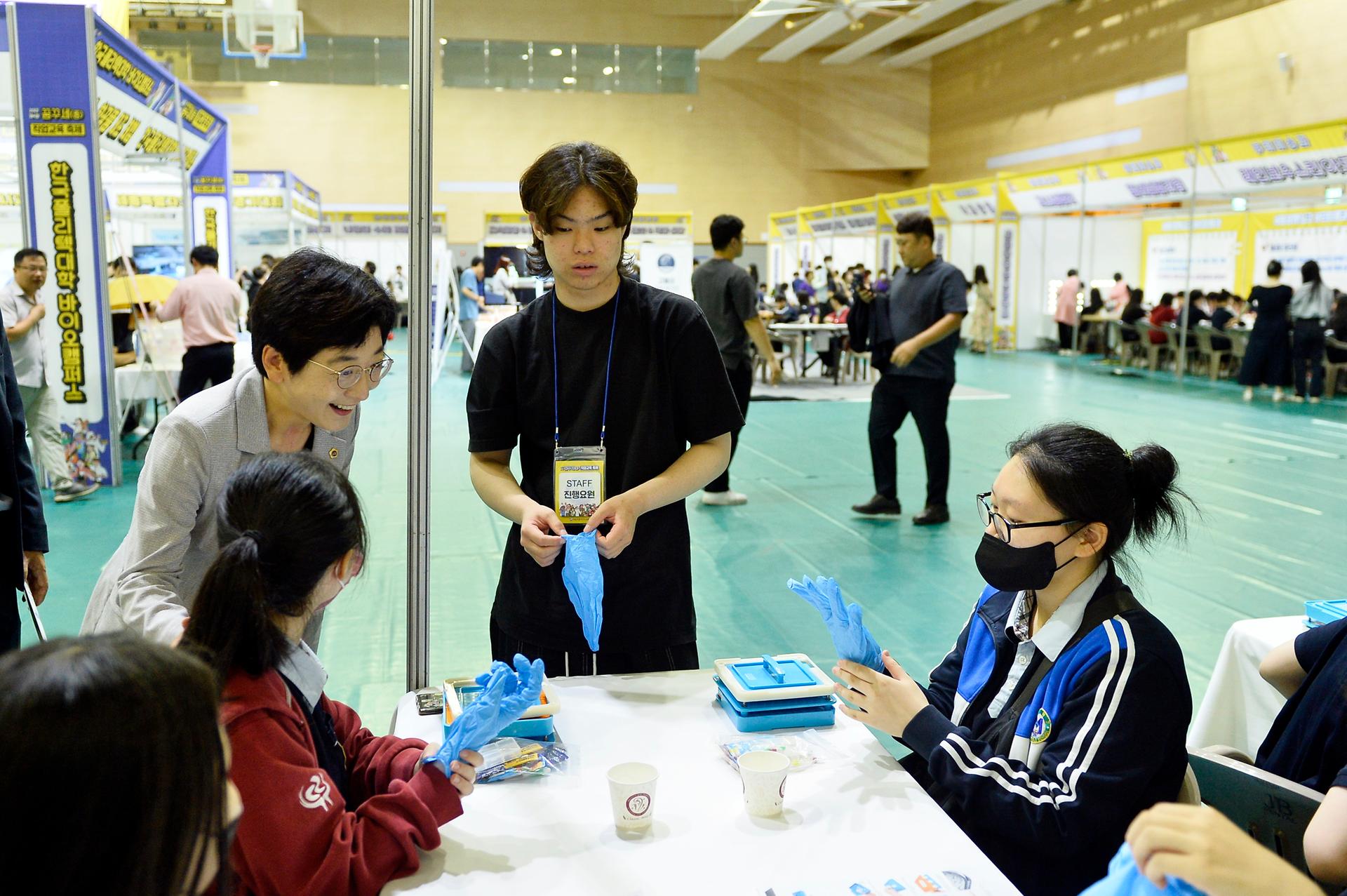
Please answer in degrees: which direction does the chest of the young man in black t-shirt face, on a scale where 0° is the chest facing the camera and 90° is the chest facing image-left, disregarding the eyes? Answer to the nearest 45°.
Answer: approximately 0°

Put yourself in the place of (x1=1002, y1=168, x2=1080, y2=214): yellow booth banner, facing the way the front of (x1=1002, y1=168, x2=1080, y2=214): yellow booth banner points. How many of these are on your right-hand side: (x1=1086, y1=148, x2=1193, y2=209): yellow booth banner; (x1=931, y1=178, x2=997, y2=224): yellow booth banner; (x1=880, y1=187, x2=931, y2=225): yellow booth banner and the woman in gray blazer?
2

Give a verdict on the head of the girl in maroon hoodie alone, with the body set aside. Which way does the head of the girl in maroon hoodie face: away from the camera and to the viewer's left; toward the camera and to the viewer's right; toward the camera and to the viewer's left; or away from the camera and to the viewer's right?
away from the camera and to the viewer's right

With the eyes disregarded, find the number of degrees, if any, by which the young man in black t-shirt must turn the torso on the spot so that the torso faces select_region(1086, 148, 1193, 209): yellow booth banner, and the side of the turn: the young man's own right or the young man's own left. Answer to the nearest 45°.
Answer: approximately 135° to the young man's own left

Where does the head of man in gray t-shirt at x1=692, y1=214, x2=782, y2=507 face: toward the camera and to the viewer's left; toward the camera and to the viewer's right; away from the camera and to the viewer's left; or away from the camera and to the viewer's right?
away from the camera and to the viewer's right

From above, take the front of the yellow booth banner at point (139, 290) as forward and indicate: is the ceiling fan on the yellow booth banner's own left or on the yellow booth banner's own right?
on the yellow booth banner's own left

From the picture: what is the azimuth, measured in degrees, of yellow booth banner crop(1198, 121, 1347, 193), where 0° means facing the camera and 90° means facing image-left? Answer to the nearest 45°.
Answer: approximately 45°

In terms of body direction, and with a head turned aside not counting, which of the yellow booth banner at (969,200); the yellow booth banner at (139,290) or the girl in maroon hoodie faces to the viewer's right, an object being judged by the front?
the girl in maroon hoodie

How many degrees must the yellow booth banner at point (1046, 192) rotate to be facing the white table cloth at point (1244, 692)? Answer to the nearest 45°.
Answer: approximately 45° to its left
